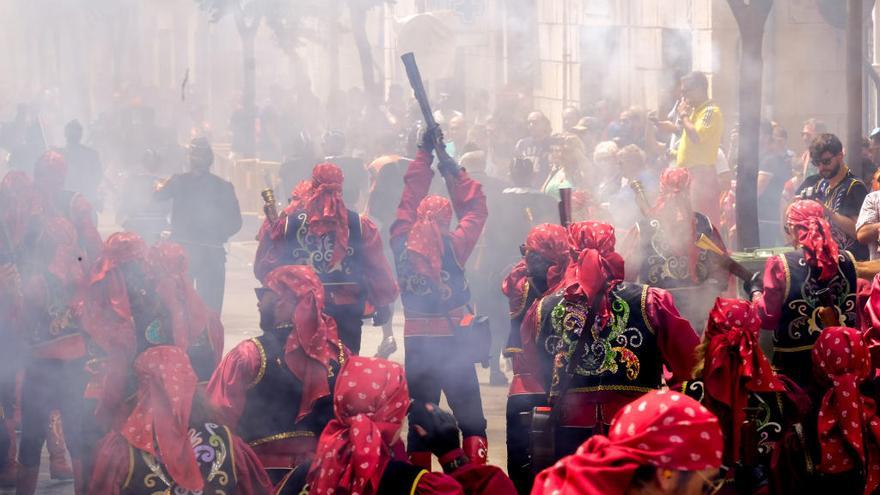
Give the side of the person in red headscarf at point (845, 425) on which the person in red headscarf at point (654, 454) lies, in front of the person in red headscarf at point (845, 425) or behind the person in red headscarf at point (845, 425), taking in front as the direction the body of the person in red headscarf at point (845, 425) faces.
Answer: behind

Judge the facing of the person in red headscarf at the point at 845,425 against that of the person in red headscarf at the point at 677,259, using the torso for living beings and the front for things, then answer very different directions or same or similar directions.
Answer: same or similar directions

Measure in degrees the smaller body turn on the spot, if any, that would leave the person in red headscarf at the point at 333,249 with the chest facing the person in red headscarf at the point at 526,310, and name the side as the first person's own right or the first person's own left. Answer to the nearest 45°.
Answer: approximately 135° to the first person's own right

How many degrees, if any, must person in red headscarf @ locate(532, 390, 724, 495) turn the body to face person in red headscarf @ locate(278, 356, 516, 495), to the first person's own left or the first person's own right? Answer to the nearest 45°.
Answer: approximately 135° to the first person's own left

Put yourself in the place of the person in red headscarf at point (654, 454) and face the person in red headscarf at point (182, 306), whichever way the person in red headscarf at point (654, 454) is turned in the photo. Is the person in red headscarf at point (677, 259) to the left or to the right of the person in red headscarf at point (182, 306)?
right

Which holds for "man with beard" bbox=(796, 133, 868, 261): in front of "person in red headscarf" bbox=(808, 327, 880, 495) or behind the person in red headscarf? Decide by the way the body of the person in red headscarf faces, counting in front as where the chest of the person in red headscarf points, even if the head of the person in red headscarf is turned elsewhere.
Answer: in front

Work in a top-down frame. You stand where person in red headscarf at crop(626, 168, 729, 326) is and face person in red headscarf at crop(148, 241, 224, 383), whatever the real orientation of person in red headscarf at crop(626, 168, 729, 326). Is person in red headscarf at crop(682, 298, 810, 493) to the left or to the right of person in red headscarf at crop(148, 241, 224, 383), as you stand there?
left

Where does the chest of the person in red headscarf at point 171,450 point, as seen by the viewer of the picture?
away from the camera

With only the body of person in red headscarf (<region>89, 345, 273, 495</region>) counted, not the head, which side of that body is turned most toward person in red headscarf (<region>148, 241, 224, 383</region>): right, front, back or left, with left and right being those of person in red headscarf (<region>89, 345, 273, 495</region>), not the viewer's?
front

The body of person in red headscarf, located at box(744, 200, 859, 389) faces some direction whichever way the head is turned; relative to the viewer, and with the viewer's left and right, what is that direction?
facing away from the viewer and to the left of the viewer

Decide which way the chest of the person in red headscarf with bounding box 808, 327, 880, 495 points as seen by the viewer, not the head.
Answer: away from the camera

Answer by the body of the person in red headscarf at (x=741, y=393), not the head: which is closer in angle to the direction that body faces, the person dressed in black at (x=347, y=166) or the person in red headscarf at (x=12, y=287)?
the person dressed in black

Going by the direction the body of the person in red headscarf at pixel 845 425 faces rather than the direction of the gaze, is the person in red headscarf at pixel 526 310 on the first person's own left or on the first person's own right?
on the first person's own left

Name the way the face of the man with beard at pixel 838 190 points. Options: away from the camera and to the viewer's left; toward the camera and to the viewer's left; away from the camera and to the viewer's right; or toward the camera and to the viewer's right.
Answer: toward the camera and to the viewer's left

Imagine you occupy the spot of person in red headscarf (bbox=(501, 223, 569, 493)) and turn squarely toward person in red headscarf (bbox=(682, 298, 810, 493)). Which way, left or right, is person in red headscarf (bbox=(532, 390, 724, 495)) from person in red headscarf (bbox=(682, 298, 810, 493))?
right
